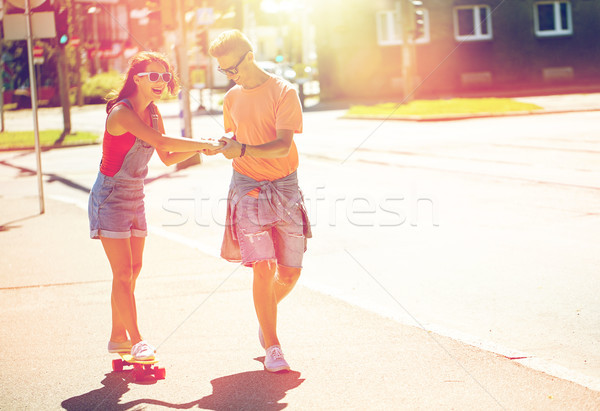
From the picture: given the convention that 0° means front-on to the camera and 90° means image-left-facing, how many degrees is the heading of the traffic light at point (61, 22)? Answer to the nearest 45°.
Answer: approximately 0°

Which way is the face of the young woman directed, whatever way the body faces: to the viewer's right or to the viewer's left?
to the viewer's right

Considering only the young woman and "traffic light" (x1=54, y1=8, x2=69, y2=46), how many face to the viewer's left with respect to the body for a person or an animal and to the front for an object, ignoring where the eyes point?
0

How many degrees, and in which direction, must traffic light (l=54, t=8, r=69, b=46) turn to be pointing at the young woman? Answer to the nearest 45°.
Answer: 0° — it already faces them

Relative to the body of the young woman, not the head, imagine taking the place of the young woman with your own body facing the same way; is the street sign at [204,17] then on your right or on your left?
on your left

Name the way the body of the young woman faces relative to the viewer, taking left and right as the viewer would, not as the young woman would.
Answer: facing the viewer and to the right of the viewer

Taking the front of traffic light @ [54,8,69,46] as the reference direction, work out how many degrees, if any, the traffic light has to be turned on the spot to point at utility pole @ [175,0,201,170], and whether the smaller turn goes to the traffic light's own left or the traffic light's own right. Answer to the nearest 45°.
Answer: approximately 45° to the traffic light's own left
